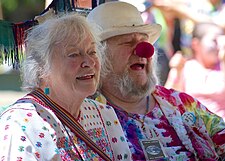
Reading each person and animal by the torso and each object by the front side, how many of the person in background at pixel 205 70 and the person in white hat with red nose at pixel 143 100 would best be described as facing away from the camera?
0

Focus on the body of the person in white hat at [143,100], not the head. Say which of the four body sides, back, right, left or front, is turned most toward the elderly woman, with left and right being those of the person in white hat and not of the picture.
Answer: right

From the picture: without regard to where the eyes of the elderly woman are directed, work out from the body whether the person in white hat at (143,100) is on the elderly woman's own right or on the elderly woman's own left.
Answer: on the elderly woman's own left

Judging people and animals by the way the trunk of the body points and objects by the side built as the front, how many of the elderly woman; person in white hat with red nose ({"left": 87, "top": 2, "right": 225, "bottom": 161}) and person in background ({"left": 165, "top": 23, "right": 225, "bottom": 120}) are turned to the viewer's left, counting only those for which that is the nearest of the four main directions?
0

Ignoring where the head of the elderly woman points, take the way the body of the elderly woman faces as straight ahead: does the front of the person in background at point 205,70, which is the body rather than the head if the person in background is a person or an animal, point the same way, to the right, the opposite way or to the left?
the same way

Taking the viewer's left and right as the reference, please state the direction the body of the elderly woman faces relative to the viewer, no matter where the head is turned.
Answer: facing the viewer and to the right of the viewer

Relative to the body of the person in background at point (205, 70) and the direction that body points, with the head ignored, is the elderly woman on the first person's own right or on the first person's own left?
on the first person's own right

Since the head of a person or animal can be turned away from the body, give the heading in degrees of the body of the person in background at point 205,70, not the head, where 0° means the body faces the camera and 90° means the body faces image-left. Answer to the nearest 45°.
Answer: approximately 315°

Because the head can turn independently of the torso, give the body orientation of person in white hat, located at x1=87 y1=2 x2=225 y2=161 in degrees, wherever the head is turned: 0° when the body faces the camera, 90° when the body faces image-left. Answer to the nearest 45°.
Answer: approximately 315°

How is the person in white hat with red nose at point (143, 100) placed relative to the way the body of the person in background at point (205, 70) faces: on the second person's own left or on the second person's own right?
on the second person's own right

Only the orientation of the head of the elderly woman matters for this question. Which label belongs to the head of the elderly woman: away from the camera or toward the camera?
toward the camera

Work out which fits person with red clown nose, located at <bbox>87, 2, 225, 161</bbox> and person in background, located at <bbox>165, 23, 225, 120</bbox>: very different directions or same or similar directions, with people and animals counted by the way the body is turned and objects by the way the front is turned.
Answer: same or similar directions
